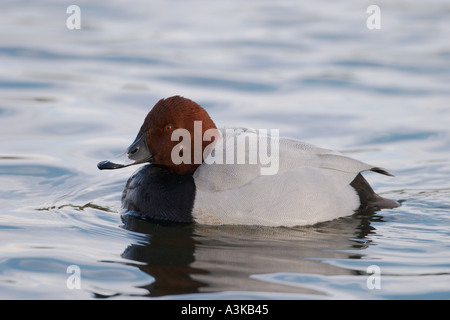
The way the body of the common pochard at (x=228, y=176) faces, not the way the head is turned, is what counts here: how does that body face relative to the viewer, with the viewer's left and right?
facing to the left of the viewer
